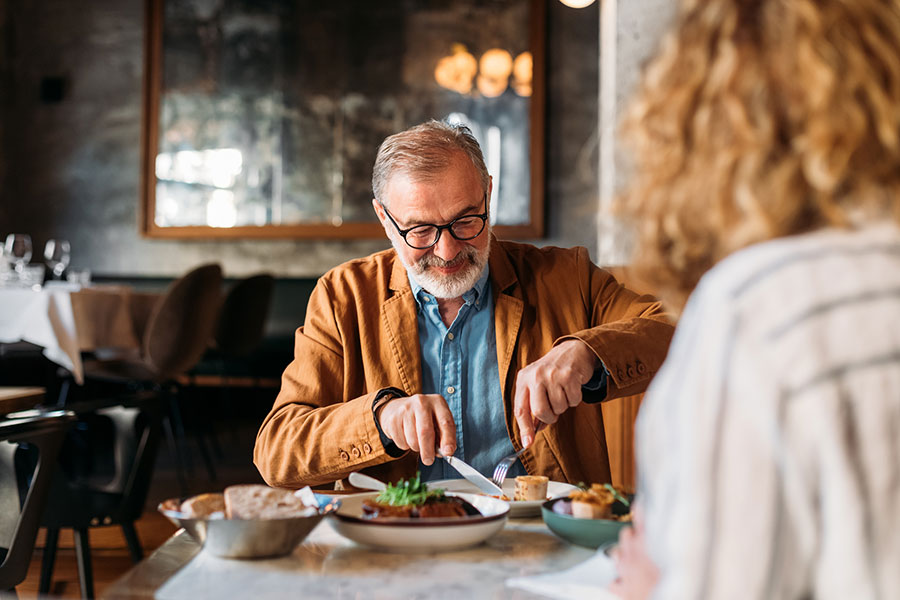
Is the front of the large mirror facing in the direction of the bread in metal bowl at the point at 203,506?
yes

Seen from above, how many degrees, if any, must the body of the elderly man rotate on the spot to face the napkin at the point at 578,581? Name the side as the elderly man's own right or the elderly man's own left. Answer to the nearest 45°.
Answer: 0° — they already face it

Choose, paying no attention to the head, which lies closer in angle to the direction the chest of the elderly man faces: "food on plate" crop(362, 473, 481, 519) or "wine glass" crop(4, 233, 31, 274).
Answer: the food on plate

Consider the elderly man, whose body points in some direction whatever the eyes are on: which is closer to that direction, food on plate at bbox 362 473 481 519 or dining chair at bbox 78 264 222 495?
the food on plate

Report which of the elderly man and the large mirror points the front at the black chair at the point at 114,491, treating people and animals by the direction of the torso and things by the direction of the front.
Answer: the large mirror

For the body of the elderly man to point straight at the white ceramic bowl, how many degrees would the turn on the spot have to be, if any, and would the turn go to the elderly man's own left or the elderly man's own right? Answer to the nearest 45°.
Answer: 0° — they already face it

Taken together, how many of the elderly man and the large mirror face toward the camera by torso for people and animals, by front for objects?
2

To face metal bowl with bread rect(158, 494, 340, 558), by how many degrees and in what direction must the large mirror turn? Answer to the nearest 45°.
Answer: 0° — it already faces it

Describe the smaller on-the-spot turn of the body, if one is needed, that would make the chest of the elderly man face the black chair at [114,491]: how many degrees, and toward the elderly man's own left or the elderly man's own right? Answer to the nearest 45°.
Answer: approximately 135° to the elderly man's own right

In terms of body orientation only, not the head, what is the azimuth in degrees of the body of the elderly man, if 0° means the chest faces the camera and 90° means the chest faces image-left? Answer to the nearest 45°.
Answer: approximately 0°

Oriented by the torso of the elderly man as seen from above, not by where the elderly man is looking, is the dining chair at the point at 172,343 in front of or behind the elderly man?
behind
